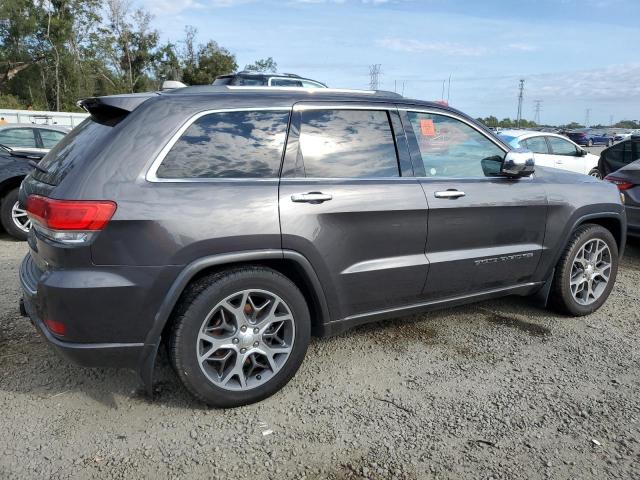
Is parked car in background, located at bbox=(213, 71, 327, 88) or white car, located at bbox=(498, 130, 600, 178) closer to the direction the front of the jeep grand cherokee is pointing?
the white car

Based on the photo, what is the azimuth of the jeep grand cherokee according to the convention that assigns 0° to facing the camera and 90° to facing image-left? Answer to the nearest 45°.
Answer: approximately 225°

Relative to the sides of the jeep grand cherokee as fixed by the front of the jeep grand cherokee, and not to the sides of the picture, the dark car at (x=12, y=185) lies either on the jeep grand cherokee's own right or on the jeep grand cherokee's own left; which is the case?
on the jeep grand cherokee's own left

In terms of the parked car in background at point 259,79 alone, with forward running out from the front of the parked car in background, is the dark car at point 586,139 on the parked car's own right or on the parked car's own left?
on the parked car's own left

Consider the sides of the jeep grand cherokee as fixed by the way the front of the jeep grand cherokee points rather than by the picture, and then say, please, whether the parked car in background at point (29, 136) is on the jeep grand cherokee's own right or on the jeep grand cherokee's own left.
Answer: on the jeep grand cherokee's own left

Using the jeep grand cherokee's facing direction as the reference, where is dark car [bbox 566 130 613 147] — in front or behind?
in front

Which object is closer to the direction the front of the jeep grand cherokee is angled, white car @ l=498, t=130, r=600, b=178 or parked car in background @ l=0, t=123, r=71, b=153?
the white car
